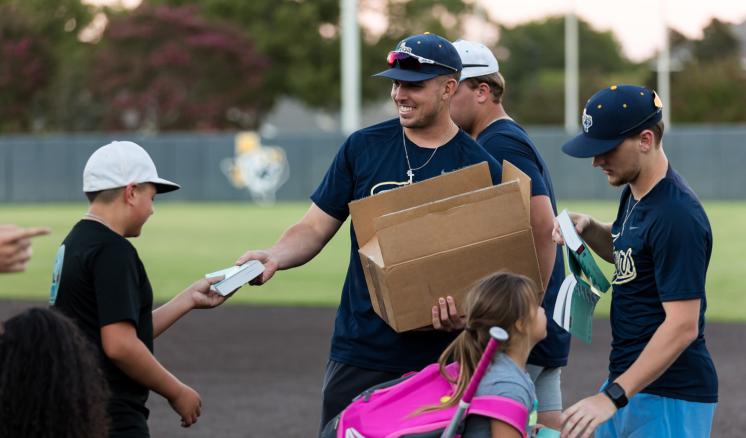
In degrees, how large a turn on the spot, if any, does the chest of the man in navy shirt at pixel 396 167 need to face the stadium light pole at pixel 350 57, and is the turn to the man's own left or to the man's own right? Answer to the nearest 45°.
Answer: approximately 135° to the man's own right

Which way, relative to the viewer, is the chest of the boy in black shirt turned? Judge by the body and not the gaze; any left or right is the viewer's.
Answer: facing to the right of the viewer

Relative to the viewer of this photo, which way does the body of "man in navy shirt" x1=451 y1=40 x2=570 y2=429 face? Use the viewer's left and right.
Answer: facing to the left of the viewer

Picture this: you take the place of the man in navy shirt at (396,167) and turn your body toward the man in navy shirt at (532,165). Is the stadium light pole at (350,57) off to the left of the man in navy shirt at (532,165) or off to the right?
left

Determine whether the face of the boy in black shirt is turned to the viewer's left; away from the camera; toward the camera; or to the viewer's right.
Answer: to the viewer's right

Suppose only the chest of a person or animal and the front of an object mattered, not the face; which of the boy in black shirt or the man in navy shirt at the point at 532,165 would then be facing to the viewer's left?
the man in navy shirt

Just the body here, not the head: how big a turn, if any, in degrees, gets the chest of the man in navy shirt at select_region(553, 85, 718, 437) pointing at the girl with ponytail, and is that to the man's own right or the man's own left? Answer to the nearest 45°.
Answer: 0° — they already face them

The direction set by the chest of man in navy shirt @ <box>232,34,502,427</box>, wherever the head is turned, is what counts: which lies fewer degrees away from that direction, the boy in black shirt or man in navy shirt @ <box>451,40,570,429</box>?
the boy in black shirt

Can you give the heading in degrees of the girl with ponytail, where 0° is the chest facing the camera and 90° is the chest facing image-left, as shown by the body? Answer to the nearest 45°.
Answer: approximately 270°

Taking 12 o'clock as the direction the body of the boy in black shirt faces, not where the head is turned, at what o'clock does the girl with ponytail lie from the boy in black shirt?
The girl with ponytail is roughly at 1 o'clock from the boy in black shirt.

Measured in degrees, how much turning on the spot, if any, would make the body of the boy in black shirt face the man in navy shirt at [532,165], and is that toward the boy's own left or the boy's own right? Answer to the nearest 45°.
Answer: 0° — they already face them

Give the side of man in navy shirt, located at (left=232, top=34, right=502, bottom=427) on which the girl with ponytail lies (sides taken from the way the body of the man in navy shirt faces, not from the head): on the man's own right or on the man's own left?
on the man's own left
